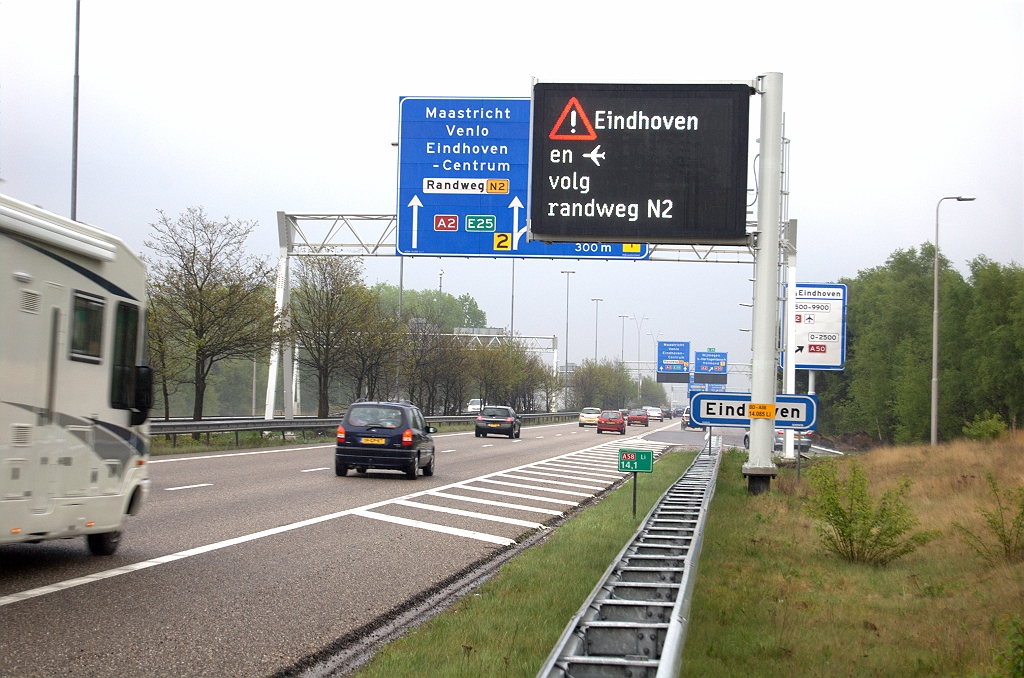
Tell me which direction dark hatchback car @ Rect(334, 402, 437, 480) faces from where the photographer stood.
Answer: facing away from the viewer

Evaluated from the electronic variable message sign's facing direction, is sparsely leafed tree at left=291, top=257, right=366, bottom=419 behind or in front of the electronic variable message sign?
behind

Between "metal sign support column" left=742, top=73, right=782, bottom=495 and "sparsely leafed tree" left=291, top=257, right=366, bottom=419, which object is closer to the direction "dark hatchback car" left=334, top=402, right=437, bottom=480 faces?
the sparsely leafed tree

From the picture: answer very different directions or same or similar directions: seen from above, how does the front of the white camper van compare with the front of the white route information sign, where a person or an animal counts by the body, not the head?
very different directions

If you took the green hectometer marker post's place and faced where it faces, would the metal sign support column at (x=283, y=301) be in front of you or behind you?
behind

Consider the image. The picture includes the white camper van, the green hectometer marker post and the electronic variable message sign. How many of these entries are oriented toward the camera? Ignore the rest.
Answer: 2

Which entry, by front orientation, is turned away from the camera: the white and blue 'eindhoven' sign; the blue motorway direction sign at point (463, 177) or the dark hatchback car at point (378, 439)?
the dark hatchback car

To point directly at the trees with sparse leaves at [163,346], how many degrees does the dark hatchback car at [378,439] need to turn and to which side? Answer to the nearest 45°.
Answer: approximately 45° to its left

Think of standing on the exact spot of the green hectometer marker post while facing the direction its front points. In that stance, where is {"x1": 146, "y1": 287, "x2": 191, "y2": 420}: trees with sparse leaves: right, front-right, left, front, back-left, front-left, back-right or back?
back-right

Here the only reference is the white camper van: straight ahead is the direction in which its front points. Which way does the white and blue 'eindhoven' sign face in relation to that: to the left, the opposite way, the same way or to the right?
the opposite way
